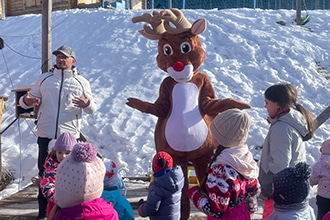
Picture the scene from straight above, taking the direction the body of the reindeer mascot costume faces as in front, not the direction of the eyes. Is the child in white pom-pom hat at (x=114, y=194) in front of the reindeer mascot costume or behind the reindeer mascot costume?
in front

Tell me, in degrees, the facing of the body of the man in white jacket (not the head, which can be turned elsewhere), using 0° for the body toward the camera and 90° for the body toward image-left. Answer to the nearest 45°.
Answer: approximately 0°

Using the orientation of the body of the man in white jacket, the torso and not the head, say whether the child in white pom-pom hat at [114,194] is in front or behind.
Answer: in front

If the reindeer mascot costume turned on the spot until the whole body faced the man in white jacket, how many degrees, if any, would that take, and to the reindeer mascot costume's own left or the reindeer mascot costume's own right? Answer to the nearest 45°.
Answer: approximately 90° to the reindeer mascot costume's own right

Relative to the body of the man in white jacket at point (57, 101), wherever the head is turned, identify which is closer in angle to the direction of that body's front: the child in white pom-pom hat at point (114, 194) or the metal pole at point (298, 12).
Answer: the child in white pom-pom hat

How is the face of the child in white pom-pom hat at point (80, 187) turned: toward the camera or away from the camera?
away from the camera

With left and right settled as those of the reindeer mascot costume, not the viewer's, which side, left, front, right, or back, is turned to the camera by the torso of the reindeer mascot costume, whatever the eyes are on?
front

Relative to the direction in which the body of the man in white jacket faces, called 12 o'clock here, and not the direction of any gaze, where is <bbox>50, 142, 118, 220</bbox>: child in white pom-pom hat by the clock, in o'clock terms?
The child in white pom-pom hat is roughly at 12 o'clock from the man in white jacket.

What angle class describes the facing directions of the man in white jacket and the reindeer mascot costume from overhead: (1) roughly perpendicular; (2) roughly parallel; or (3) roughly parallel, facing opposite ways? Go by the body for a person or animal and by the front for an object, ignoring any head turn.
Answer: roughly parallel

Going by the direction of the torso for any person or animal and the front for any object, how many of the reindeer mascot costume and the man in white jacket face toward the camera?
2
